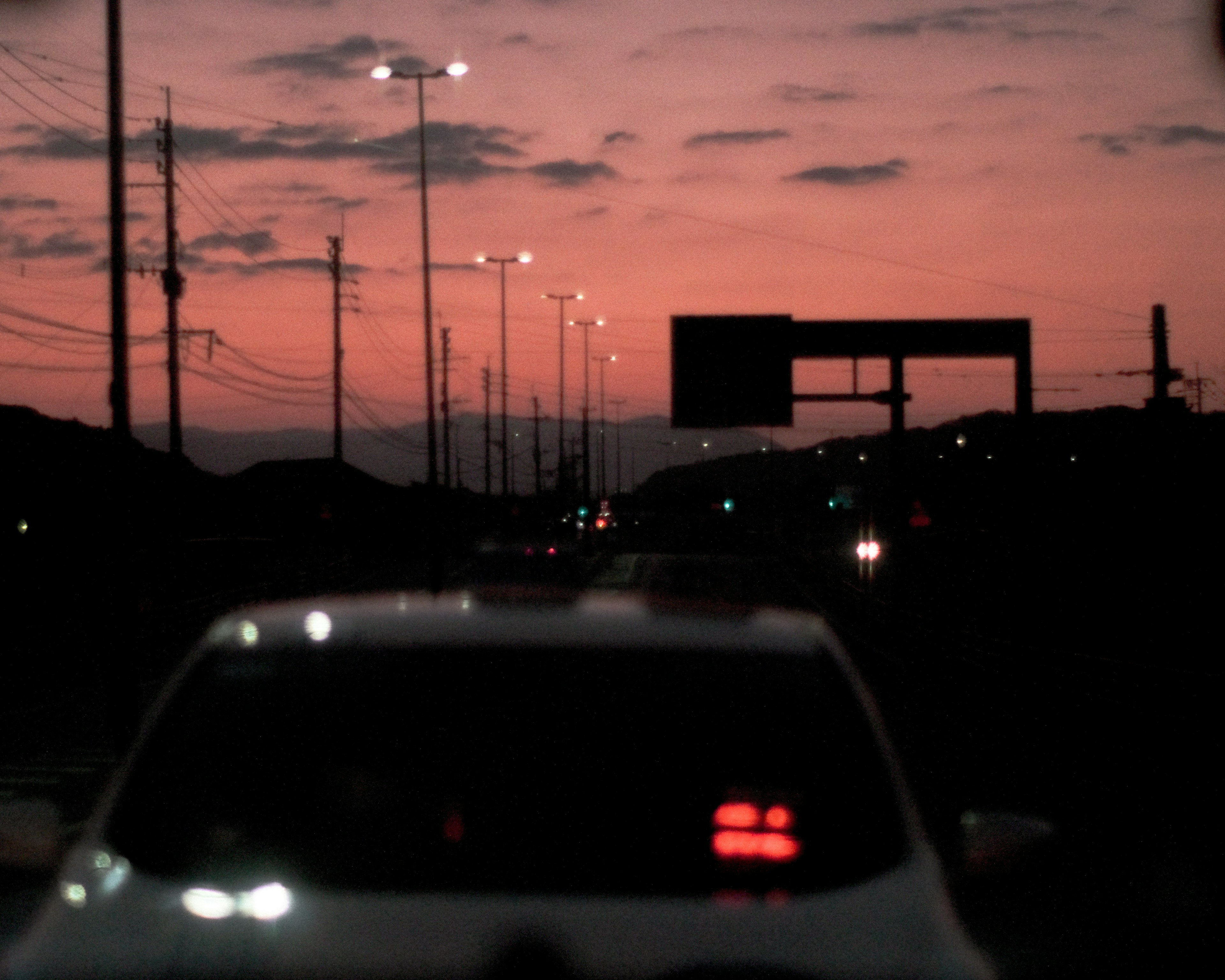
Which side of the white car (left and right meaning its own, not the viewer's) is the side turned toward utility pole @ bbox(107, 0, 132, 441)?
front

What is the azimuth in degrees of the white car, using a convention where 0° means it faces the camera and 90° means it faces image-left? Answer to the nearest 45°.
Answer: approximately 180°
